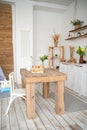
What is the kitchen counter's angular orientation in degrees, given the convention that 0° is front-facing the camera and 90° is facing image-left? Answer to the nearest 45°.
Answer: approximately 45°

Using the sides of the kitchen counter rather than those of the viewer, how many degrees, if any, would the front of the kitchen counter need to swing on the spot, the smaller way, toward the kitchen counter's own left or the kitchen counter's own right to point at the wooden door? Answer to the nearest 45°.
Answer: approximately 45° to the kitchen counter's own right

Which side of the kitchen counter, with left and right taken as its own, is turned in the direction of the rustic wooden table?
front
